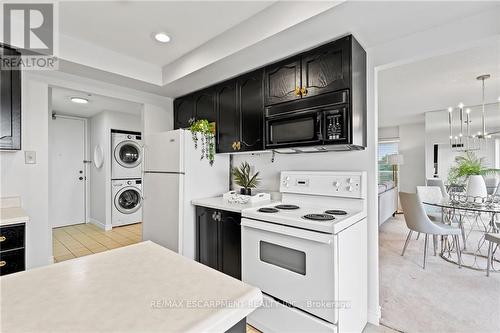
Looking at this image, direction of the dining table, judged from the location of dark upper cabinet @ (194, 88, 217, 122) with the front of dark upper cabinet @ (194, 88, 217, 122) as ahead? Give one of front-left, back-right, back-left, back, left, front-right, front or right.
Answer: back-left

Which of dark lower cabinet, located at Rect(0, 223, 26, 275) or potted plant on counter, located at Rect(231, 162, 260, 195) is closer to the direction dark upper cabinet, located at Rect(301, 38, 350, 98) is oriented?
the dark lower cabinet

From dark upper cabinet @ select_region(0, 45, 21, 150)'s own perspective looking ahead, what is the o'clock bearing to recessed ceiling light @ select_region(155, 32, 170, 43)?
The recessed ceiling light is roughly at 10 o'clock from the dark upper cabinet.

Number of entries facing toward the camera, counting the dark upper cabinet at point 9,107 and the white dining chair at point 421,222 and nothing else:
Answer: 1

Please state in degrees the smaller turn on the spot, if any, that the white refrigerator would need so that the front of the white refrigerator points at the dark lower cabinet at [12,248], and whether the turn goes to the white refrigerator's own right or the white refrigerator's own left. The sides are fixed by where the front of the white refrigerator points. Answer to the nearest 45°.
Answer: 0° — it already faces it

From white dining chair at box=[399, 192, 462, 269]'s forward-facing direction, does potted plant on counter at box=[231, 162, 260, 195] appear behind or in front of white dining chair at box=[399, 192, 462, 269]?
behind

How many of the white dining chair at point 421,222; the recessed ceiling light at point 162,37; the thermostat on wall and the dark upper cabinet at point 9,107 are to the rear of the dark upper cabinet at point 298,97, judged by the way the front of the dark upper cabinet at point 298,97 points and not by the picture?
1

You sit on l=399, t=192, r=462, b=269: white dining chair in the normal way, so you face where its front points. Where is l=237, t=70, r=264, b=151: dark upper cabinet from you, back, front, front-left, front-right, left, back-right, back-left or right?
back

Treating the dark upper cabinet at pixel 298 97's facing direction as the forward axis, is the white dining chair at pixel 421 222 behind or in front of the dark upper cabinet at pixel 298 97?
behind

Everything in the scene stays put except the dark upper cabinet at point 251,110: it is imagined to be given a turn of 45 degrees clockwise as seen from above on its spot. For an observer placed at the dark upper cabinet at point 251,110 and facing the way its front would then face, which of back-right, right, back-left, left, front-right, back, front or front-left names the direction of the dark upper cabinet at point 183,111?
front-right

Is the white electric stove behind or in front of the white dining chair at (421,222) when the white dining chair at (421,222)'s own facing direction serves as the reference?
behind

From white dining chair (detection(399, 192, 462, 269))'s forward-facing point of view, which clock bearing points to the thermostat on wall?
The thermostat on wall is roughly at 6 o'clock from the white dining chair.

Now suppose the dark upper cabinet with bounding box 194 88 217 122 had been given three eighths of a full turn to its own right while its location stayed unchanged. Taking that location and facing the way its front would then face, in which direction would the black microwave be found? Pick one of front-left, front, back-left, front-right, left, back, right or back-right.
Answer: back-right

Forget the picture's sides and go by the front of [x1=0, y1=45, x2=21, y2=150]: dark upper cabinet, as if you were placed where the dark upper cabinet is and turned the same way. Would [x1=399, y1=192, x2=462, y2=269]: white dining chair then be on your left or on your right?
on your left
